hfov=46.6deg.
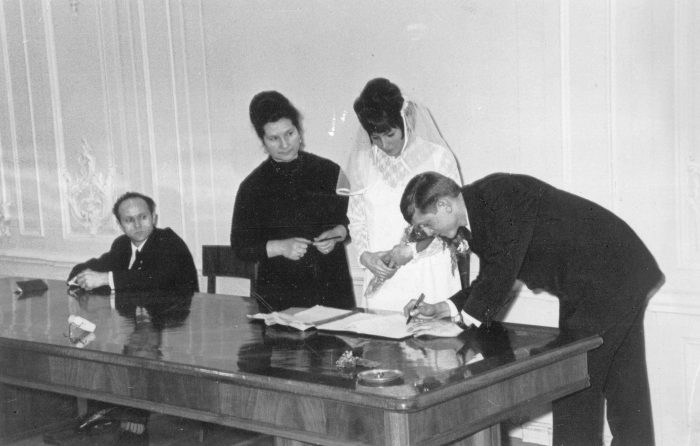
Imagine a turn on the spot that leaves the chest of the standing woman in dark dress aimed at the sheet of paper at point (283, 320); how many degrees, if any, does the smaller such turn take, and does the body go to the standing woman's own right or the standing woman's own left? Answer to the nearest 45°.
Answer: approximately 45° to the standing woman's own right

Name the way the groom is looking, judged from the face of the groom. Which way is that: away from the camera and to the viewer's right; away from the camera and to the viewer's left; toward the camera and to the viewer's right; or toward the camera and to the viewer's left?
toward the camera and to the viewer's left

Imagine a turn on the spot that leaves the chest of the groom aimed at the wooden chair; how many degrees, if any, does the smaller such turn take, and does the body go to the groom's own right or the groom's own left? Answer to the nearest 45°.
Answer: approximately 45° to the groom's own right

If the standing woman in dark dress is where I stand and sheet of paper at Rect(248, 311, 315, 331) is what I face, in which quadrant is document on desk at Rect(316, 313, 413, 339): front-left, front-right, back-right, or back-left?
front-left

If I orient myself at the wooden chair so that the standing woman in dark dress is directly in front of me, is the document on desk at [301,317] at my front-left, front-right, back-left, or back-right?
front-right

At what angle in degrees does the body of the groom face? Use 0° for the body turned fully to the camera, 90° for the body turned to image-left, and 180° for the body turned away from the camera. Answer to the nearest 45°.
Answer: approximately 90°

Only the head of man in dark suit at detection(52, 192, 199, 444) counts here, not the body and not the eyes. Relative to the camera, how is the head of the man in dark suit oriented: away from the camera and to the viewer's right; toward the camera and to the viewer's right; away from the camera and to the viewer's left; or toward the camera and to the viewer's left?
toward the camera and to the viewer's right

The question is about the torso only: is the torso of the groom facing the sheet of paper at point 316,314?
yes

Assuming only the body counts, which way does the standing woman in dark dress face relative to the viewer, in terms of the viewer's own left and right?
facing the viewer and to the right of the viewer

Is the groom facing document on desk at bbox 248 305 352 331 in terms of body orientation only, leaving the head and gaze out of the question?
yes

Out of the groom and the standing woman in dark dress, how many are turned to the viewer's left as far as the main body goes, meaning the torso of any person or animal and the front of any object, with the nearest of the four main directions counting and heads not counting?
1

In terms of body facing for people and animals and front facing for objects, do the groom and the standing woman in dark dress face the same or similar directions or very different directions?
very different directions

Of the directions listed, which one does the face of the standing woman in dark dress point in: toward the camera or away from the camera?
toward the camera
